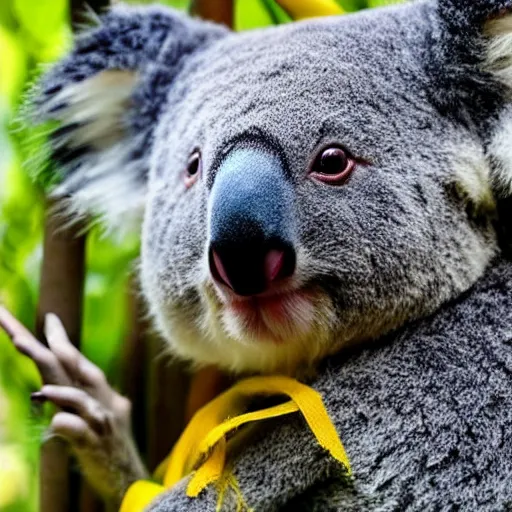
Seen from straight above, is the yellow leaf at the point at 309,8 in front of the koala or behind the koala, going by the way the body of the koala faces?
behind

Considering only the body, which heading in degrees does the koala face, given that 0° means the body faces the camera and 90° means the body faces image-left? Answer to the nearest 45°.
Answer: approximately 45°

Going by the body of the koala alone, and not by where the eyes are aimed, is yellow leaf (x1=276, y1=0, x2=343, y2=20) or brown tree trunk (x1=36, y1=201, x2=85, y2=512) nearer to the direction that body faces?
the brown tree trunk

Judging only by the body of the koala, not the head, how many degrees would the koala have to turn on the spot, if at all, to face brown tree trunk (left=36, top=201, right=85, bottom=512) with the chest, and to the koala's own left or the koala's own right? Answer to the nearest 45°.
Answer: approximately 90° to the koala's own right
